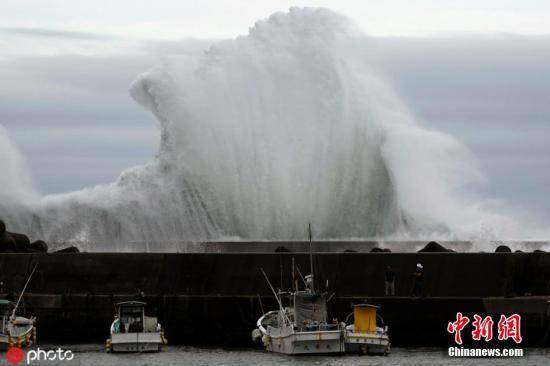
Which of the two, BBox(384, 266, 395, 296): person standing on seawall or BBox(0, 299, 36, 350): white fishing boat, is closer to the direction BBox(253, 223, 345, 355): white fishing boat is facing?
the white fishing boat

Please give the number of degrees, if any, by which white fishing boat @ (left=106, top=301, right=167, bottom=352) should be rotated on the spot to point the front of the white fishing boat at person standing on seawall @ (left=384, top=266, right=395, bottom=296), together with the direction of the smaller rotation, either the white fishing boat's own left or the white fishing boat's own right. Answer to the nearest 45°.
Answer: approximately 90° to the white fishing boat's own right

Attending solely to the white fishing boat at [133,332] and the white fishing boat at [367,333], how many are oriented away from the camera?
2

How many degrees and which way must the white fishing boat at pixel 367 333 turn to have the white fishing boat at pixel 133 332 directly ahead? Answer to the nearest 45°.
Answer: approximately 90° to its left

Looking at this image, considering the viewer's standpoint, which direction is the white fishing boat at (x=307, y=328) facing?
facing away from the viewer and to the left of the viewer

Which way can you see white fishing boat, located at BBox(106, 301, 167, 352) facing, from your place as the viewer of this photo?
facing away from the viewer

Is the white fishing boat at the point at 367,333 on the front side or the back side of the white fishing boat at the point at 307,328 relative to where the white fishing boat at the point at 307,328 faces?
on the back side

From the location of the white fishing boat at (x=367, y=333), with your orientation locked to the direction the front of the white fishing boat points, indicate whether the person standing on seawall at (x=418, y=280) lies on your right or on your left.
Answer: on your right

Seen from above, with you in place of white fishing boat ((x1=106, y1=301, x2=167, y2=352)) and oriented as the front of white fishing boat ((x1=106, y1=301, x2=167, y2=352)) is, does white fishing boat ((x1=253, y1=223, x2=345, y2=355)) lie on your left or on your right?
on your right

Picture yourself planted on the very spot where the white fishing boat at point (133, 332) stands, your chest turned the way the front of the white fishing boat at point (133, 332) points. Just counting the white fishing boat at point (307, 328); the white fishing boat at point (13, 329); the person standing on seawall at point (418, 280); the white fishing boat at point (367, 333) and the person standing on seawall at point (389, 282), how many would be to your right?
4

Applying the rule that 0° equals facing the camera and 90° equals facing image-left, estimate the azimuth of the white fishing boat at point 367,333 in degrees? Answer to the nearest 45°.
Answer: approximately 180°

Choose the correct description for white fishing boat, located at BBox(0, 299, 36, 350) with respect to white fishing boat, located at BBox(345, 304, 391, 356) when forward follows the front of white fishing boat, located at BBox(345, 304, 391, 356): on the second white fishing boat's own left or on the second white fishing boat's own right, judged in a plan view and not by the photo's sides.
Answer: on the second white fishing boat's own left

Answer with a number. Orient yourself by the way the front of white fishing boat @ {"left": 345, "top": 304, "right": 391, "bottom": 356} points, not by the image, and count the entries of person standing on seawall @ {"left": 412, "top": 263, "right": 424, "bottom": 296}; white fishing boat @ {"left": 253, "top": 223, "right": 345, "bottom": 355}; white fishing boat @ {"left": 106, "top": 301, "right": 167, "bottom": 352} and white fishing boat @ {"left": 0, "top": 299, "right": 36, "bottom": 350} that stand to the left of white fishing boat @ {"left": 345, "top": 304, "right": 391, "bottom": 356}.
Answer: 3
